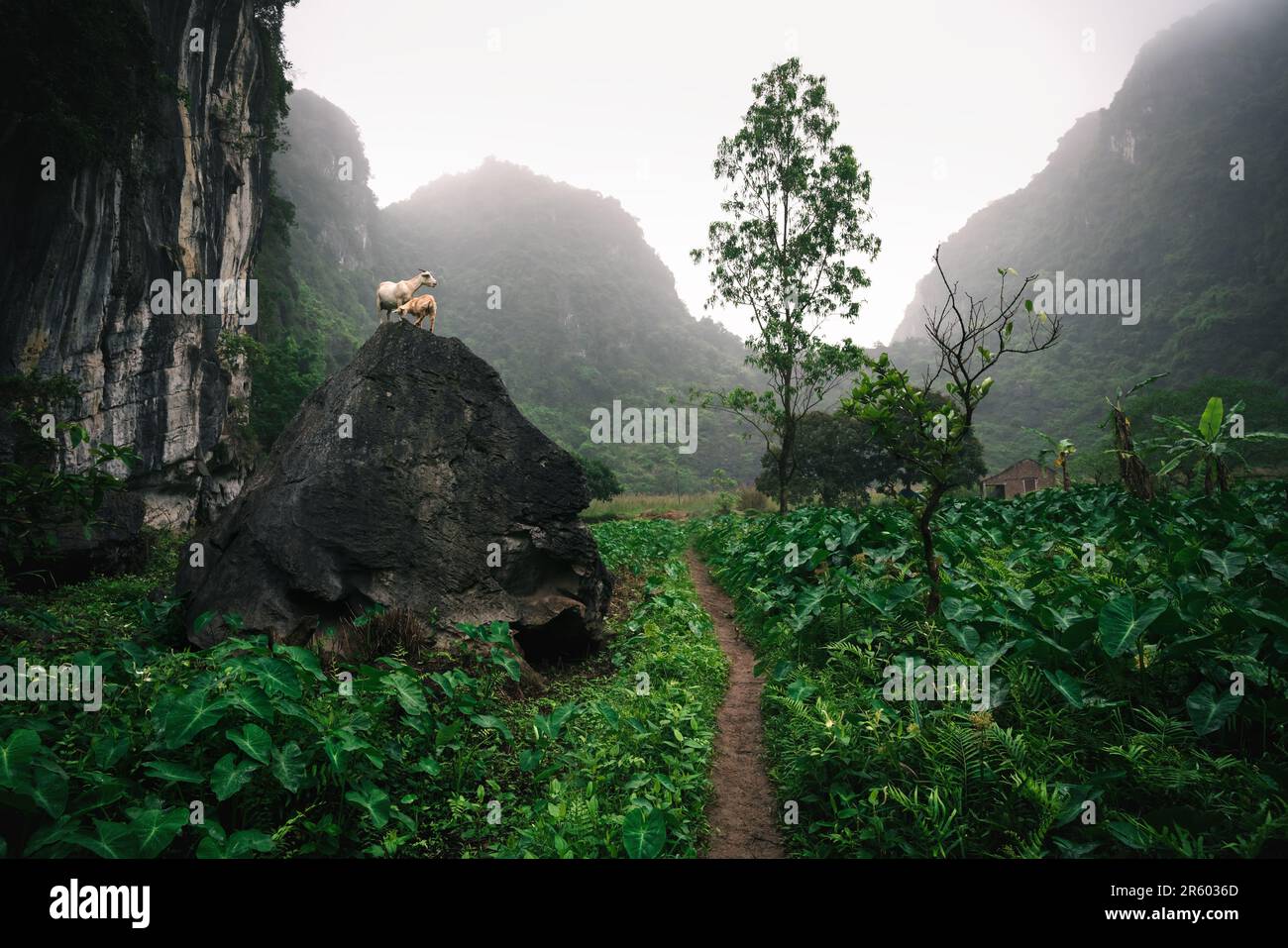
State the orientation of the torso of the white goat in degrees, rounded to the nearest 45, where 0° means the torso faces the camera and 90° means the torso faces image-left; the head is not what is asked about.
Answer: approximately 270°
